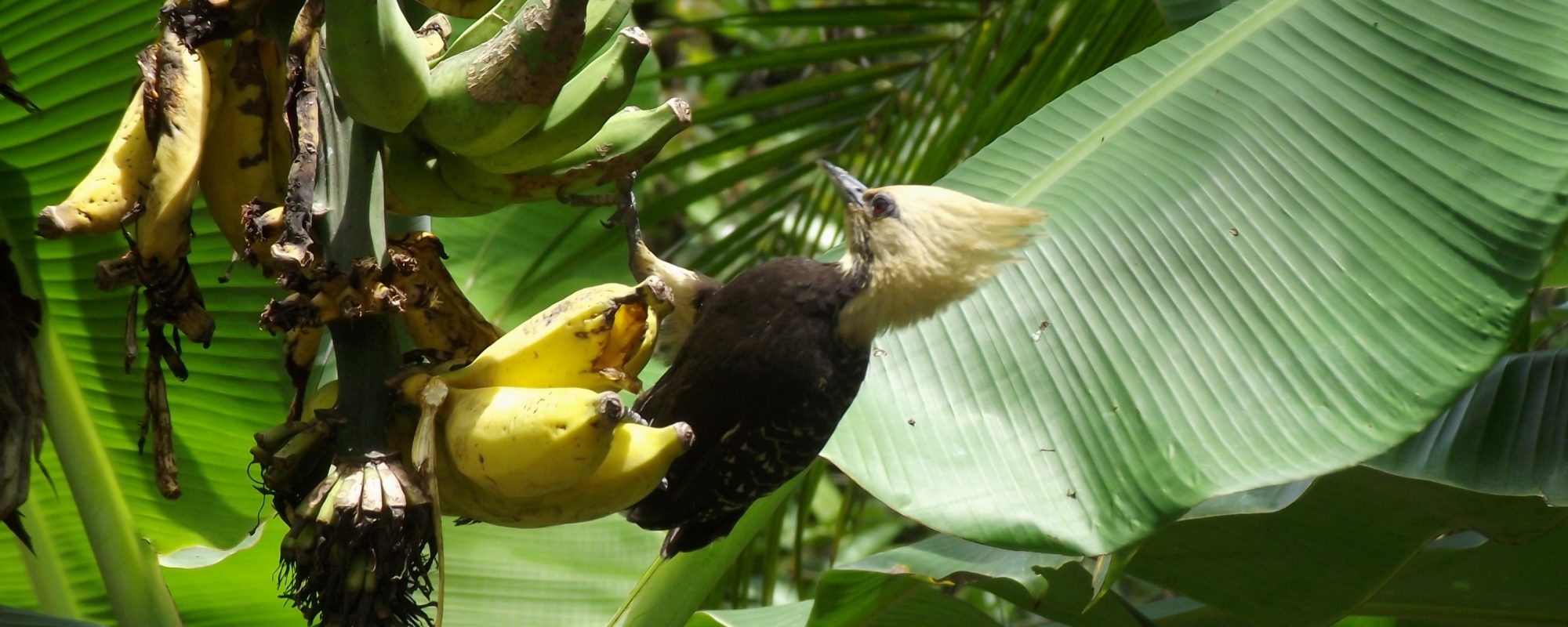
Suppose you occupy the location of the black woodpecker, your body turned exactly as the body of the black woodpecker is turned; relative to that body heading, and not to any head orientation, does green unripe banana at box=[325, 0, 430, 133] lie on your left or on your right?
on your left

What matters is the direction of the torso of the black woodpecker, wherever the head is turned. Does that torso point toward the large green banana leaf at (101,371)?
yes
